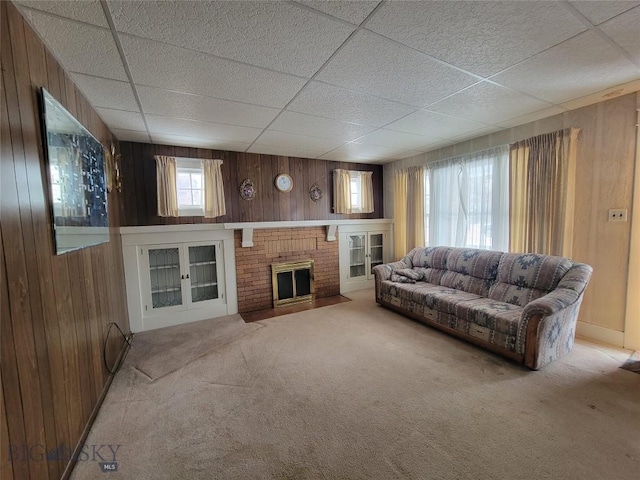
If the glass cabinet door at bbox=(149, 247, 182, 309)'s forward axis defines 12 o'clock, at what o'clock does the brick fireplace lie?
The brick fireplace is roughly at 9 o'clock from the glass cabinet door.

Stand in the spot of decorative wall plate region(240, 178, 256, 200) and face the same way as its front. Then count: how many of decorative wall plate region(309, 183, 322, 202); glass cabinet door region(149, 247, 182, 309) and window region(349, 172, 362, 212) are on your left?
2

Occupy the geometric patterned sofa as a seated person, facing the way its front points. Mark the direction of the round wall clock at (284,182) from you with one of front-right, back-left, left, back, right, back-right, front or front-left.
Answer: front-right

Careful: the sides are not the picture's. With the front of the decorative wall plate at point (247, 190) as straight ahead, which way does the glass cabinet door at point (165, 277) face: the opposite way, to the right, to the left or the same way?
the same way

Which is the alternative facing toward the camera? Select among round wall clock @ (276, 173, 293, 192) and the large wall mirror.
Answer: the round wall clock

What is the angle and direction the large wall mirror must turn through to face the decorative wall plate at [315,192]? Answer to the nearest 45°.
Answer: approximately 45° to its left

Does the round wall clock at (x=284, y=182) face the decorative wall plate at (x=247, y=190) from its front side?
no

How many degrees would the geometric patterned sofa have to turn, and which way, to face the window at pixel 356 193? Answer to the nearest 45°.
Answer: approximately 90° to its right

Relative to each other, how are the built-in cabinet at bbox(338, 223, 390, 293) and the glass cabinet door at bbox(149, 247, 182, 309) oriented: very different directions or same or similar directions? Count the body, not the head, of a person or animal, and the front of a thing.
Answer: same or similar directions

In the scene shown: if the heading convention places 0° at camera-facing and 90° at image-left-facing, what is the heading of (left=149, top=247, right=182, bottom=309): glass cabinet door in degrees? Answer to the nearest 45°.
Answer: approximately 0°

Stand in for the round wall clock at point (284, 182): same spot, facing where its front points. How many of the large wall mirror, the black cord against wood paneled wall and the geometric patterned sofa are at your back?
0

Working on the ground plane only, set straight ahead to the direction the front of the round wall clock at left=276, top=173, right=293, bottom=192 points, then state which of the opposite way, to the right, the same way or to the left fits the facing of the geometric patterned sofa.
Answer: to the right

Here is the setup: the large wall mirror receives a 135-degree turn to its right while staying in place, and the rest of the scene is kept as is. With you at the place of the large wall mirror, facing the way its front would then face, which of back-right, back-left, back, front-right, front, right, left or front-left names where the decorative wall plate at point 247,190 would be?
back

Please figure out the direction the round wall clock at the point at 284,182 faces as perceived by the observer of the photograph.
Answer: facing the viewer

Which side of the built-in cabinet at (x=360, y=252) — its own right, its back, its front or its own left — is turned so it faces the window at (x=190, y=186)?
right

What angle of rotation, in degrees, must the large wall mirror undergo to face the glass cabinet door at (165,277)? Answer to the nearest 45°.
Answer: approximately 45° to its left

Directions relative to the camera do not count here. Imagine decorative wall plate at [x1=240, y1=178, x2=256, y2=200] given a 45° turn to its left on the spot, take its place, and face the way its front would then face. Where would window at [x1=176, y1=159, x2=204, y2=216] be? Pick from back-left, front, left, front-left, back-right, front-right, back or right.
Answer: back-right

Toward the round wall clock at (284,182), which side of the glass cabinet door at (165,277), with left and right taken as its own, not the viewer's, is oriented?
left

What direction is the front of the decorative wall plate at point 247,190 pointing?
toward the camera

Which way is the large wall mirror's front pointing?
to the viewer's right

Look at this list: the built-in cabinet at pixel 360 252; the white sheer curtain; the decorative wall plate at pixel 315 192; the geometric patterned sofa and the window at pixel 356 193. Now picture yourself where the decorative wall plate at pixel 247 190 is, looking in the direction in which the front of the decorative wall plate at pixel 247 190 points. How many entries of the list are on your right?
0
